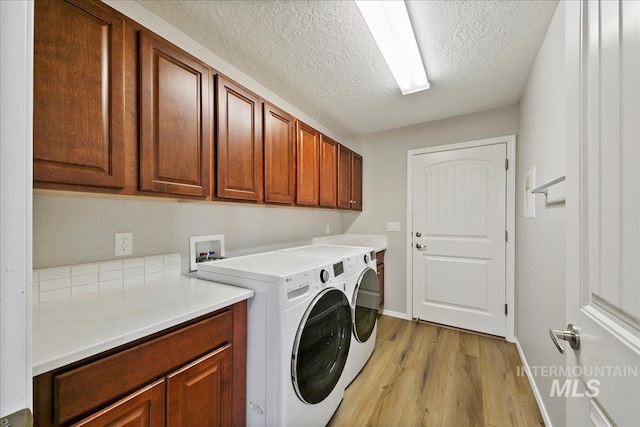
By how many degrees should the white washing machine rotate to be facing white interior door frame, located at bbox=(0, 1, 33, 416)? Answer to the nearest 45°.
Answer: approximately 90° to its right

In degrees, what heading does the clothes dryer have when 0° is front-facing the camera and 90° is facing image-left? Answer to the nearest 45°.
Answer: approximately 315°

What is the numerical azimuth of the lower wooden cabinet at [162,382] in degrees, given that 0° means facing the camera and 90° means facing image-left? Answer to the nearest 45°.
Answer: approximately 315°

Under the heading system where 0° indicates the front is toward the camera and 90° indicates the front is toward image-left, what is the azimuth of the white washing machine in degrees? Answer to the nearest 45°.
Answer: approximately 315°

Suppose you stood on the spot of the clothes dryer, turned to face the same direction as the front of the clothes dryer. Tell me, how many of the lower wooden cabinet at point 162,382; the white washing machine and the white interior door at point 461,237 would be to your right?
2

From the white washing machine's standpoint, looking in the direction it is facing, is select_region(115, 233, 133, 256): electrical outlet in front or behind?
behind

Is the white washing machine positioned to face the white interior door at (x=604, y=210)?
yes

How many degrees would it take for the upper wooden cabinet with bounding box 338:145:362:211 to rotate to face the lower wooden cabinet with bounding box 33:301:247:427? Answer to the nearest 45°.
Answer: approximately 45° to its right
